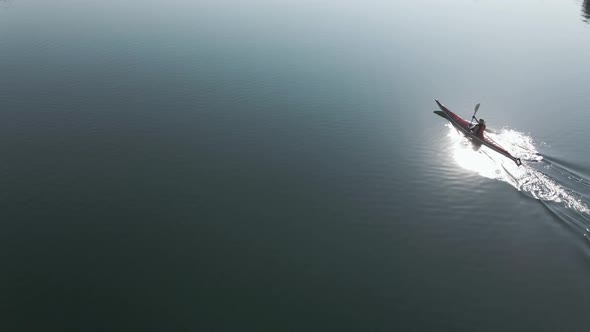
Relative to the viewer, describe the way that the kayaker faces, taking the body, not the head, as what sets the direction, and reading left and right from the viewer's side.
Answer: facing away from the viewer and to the left of the viewer
